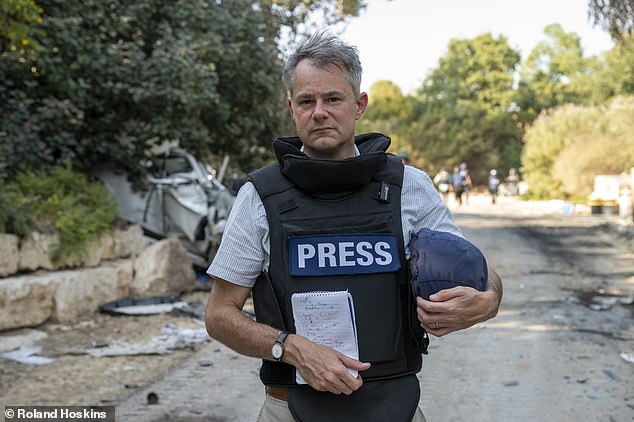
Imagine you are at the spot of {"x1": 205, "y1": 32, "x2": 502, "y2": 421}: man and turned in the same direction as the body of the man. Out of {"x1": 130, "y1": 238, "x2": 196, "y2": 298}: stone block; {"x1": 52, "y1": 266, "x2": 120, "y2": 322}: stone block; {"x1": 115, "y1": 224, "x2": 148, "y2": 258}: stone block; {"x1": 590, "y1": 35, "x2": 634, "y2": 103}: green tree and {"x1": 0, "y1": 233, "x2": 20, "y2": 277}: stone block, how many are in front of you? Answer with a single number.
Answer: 0

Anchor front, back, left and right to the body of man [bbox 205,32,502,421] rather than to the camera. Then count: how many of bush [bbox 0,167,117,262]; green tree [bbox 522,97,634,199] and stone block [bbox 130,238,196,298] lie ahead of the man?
0

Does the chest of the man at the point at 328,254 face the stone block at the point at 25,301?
no

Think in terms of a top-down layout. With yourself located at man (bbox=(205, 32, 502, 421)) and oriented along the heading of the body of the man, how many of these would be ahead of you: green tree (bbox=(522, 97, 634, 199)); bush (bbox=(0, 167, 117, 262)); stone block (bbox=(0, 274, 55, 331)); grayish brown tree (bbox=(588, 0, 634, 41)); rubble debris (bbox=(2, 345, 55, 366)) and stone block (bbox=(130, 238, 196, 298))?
0

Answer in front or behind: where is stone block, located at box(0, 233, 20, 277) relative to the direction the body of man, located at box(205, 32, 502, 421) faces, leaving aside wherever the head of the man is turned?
behind

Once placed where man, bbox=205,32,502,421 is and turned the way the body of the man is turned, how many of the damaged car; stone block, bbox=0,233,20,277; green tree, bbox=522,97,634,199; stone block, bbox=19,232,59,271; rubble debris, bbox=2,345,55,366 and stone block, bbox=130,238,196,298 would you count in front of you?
0

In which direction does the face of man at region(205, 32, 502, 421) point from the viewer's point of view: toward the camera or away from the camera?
toward the camera

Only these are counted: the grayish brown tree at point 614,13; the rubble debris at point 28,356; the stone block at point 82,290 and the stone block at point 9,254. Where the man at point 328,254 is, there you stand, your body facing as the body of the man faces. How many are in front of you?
0

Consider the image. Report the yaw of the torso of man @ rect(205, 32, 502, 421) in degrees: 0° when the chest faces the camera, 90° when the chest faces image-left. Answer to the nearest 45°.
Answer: approximately 0°

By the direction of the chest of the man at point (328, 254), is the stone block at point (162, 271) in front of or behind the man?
behind

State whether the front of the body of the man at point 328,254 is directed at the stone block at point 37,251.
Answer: no

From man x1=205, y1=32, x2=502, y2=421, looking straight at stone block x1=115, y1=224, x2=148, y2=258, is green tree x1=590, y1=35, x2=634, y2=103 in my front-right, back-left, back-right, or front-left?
front-right

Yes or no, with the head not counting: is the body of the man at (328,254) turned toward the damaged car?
no

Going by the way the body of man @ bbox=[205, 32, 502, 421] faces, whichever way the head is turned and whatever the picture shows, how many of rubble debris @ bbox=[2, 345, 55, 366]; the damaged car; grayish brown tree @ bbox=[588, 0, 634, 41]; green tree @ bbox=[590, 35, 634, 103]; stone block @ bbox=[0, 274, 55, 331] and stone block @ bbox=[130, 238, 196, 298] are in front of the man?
0

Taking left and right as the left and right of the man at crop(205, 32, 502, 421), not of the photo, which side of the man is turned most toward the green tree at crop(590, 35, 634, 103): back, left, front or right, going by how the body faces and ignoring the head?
back

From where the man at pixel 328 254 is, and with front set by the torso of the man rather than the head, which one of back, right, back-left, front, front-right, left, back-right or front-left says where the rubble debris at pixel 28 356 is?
back-right

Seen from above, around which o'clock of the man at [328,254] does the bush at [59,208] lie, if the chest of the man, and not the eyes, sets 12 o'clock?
The bush is roughly at 5 o'clock from the man.
